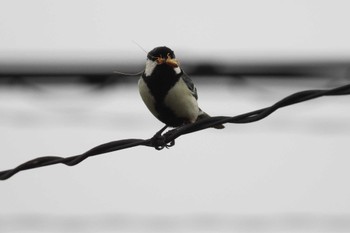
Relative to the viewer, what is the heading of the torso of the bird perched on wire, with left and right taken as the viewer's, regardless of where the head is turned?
facing the viewer and to the left of the viewer
